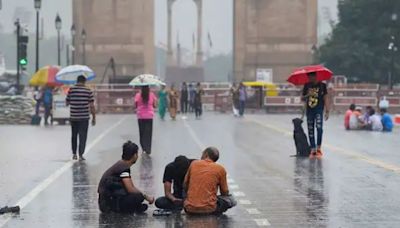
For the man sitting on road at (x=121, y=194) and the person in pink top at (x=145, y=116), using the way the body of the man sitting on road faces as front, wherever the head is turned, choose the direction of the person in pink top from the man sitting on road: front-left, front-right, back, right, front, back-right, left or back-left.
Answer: front-left

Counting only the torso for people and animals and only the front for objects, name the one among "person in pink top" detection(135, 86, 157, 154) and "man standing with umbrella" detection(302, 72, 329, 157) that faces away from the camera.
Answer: the person in pink top

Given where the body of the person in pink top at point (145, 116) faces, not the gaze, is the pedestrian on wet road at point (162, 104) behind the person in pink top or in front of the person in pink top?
in front

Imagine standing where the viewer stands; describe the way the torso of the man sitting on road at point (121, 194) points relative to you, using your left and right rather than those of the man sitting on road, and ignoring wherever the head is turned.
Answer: facing away from the viewer and to the right of the viewer

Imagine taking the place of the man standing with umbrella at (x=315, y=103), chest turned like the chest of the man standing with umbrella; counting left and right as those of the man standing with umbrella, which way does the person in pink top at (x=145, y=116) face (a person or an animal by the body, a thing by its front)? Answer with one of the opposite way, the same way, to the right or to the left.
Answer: the opposite way

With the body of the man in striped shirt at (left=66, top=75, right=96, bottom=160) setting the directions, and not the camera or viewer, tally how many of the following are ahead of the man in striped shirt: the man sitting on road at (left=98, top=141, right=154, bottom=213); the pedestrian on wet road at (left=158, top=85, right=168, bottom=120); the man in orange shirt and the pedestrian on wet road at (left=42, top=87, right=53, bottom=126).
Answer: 2

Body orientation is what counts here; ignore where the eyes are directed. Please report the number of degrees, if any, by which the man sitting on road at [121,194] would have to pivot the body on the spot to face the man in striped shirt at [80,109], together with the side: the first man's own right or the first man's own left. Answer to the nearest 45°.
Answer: approximately 45° to the first man's own left

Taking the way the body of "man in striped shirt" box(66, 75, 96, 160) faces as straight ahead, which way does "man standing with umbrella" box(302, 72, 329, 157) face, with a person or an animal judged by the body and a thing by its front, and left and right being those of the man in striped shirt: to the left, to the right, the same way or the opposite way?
the opposite way

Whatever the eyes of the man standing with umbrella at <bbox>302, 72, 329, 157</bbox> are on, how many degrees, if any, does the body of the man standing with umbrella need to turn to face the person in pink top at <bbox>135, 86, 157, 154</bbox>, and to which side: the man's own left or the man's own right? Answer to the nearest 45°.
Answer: approximately 90° to the man's own right

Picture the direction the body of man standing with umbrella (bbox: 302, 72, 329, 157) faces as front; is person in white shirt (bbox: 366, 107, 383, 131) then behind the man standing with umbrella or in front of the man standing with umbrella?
behind

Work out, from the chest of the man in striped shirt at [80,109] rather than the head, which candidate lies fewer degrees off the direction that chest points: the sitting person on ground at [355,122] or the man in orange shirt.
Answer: the sitting person on ground

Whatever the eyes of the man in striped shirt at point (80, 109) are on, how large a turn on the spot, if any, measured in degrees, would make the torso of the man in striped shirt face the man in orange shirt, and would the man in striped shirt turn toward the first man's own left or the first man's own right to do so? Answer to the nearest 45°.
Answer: approximately 180°

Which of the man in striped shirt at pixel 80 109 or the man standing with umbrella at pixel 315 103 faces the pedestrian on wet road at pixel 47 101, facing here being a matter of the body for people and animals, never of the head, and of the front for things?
the man in striped shirt

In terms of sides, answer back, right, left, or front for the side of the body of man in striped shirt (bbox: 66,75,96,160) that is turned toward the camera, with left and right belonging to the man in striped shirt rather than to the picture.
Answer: back

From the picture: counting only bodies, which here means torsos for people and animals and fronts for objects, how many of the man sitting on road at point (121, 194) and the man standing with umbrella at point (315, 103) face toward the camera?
1
